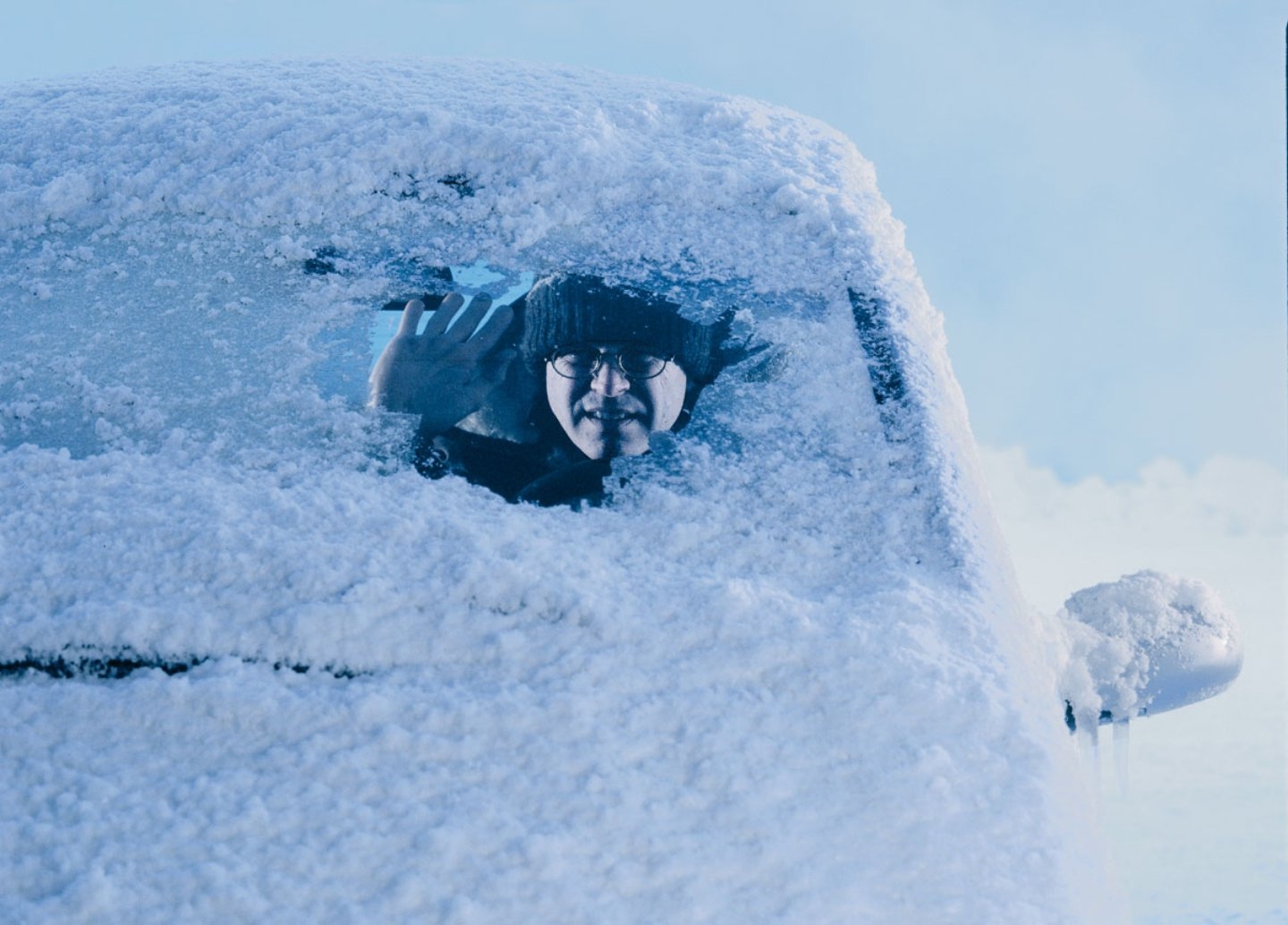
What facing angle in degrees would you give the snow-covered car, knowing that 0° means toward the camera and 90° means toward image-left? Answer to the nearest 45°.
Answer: approximately 0°
